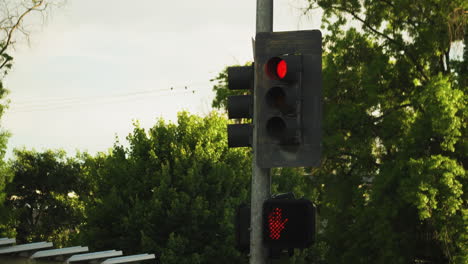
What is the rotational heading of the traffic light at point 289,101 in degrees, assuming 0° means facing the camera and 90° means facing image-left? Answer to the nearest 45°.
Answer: approximately 45°

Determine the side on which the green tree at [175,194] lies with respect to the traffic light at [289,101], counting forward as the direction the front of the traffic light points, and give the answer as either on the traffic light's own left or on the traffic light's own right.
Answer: on the traffic light's own right

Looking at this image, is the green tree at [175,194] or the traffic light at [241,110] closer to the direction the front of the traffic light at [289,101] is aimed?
the traffic light

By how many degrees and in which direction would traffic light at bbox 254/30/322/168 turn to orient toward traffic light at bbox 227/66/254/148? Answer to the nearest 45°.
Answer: approximately 90° to its right
